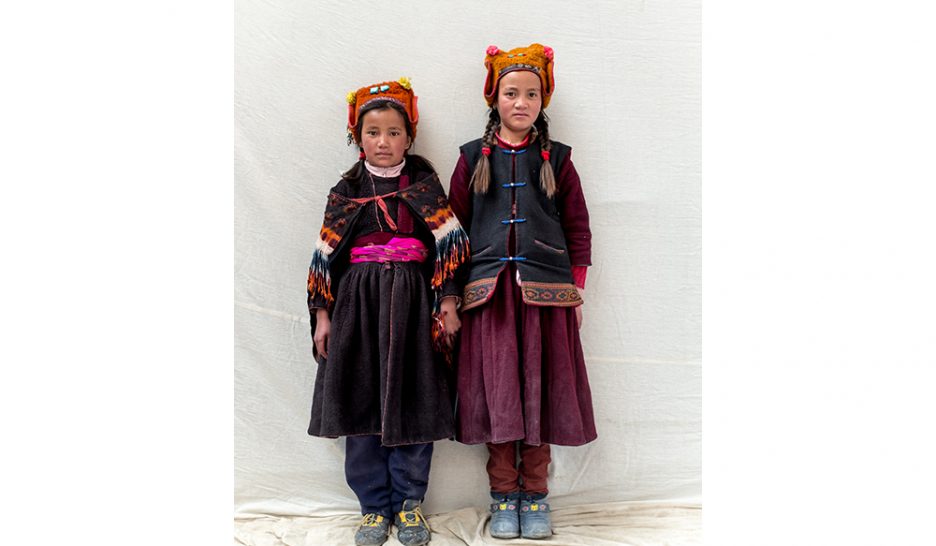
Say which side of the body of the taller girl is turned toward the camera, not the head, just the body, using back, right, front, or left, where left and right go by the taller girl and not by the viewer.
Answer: front

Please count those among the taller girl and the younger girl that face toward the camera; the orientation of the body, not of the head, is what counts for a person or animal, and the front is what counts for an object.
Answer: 2

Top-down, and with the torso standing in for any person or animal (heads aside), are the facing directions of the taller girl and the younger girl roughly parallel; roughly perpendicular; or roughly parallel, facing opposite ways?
roughly parallel

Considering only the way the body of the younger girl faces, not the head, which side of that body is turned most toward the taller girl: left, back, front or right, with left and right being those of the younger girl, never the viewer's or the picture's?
left

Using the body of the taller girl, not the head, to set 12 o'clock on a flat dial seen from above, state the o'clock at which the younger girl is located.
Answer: The younger girl is roughly at 3 o'clock from the taller girl.

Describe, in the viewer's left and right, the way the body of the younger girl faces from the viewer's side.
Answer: facing the viewer
